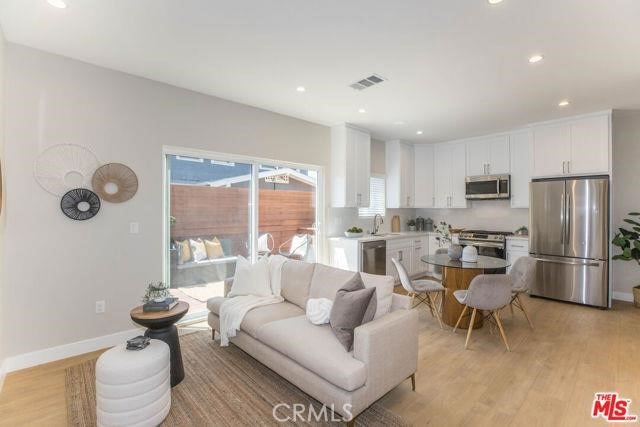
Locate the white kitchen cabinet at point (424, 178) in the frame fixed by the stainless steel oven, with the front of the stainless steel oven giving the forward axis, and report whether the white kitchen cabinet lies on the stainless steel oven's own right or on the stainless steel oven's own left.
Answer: on the stainless steel oven's own right

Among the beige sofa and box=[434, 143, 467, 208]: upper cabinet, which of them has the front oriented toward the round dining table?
the upper cabinet

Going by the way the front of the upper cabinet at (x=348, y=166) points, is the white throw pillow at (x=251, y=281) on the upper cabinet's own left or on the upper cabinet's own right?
on the upper cabinet's own right

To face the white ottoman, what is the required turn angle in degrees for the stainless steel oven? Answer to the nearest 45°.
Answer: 0° — it already faces it

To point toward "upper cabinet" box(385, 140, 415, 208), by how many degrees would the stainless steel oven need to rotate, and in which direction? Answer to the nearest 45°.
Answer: approximately 90° to its right

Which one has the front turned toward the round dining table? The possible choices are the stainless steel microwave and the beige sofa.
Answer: the stainless steel microwave

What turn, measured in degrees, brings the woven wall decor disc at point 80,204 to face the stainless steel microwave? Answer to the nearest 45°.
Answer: approximately 90° to its left

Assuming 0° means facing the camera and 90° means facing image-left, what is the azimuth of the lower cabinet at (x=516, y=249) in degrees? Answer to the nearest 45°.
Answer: approximately 0°

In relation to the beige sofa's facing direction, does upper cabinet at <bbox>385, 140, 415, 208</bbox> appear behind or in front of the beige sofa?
behind

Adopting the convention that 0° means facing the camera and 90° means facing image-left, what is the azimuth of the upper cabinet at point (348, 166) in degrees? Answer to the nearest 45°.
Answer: approximately 315°

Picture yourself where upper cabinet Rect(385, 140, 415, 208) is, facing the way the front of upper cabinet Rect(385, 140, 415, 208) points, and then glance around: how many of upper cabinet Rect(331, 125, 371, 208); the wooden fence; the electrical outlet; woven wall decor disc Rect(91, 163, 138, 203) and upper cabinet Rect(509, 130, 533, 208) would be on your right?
4
